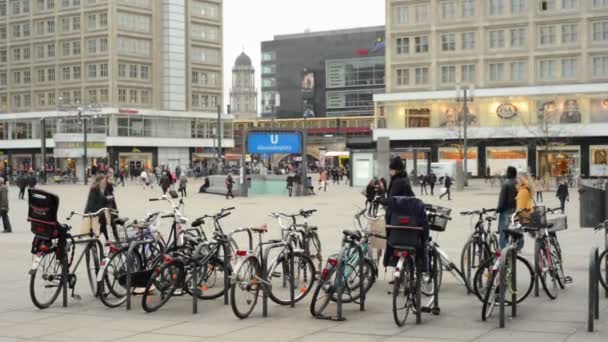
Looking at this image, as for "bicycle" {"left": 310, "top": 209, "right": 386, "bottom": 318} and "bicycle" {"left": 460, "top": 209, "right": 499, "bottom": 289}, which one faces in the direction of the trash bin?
"bicycle" {"left": 310, "top": 209, "right": 386, "bottom": 318}

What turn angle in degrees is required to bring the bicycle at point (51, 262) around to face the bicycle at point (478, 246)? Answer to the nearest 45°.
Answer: approximately 45° to its right

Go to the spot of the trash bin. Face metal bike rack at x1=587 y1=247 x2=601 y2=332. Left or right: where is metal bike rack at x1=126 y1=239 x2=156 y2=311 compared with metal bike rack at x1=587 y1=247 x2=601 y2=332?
right

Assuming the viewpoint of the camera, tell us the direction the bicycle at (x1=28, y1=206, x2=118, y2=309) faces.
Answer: facing away from the viewer and to the right of the viewer

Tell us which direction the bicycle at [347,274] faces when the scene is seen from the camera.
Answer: facing away from the viewer and to the right of the viewer

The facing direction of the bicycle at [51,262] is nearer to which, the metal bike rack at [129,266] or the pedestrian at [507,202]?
the pedestrian

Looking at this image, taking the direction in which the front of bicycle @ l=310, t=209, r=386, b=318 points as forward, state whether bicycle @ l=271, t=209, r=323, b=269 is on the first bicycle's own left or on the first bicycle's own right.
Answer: on the first bicycle's own left

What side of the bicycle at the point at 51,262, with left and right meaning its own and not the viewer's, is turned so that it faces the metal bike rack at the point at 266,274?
right
